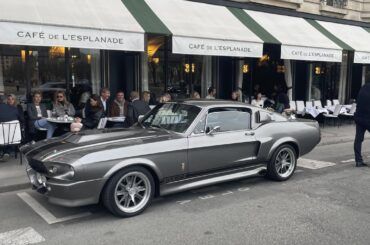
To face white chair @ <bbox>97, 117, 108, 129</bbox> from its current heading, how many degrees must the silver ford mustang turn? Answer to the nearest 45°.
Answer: approximately 90° to its right

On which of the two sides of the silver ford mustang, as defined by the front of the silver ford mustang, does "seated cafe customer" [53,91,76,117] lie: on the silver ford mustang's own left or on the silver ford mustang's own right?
on the silver ford mustang's own right

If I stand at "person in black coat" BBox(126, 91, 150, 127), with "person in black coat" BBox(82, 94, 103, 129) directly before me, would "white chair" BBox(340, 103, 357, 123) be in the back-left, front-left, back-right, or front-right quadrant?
back-right

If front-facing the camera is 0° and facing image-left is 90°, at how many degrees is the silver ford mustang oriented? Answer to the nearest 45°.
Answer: approximately 45°

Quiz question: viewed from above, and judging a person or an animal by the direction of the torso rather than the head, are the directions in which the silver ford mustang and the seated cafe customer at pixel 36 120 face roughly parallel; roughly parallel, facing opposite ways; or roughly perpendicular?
roughly perpendicular
